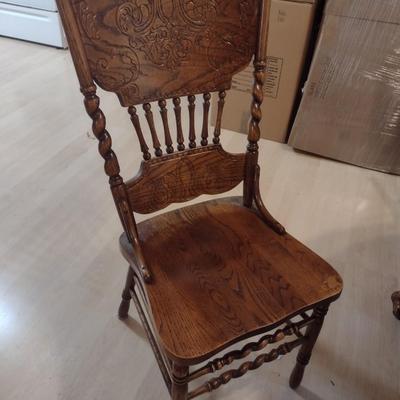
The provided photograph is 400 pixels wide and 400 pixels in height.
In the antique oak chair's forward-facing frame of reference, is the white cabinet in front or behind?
behind

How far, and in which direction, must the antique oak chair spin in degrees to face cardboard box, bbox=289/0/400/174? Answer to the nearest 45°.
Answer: approximately 90° to its left

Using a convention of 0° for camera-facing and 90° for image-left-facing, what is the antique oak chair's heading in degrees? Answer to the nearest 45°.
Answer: approximately 315°

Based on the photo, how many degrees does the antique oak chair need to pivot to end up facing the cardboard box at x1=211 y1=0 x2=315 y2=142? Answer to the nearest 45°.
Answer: approximately 135° to its left
